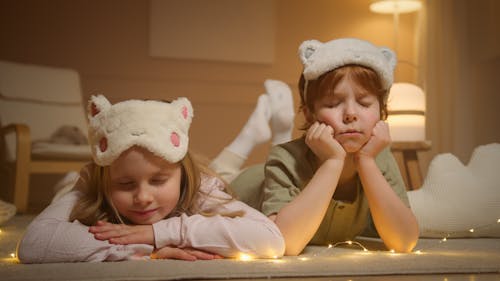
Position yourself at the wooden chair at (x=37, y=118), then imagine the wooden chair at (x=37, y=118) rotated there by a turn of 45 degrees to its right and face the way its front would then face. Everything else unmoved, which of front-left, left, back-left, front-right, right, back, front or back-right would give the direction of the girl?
front

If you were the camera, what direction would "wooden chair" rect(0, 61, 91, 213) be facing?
facing the viewer and to the right of the viewer

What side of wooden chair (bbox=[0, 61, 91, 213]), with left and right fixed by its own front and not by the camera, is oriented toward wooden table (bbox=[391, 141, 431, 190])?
left

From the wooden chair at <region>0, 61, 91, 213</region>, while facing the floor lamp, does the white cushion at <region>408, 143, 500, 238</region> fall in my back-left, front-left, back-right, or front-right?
front-right

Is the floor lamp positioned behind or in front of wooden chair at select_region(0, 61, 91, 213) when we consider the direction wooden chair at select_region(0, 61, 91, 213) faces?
in front

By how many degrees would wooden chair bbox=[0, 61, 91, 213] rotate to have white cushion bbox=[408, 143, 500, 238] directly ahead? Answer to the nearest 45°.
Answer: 0° — it already faces it
